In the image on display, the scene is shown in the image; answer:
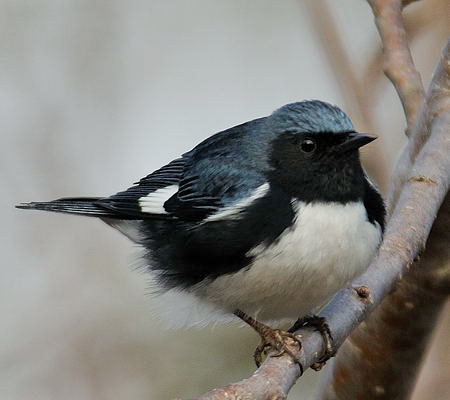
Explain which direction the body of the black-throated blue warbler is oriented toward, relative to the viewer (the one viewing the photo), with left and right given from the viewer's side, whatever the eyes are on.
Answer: facing the viewer and to the right of the viewer
